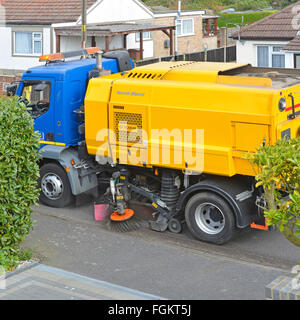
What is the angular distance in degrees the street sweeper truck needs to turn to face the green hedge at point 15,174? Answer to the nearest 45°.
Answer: approximately 90° to its left

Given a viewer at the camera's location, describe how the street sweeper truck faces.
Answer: facing away from the viewer and to the left of the viewer
